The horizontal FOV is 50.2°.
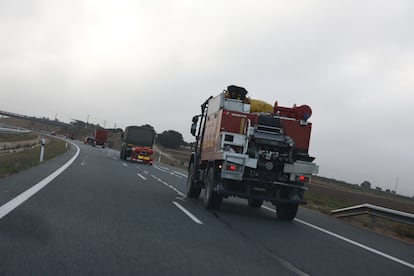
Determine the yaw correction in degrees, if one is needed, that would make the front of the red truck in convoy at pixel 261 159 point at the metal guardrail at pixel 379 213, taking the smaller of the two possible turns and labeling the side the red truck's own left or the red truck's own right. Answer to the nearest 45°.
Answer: approximately 90° to the red truck's own right

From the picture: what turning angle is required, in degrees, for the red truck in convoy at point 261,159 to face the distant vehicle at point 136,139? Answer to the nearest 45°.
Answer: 0° — it already faces it

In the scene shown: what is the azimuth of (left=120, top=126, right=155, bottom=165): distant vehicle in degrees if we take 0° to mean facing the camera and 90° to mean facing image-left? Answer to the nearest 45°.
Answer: approximately 180°

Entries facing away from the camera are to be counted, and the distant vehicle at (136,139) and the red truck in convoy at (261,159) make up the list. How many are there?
2

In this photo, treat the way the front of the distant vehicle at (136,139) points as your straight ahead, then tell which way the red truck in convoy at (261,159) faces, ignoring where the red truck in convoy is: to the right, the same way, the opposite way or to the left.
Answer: the same way

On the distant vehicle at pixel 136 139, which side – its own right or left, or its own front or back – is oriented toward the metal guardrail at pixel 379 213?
back

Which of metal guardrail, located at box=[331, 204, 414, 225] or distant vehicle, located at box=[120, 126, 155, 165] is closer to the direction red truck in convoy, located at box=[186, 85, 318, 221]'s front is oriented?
the distant vehicle

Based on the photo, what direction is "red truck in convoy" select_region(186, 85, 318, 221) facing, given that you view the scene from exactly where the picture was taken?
facing away from the viewer

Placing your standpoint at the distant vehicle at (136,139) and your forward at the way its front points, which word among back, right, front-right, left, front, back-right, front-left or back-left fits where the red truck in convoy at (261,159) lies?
back
